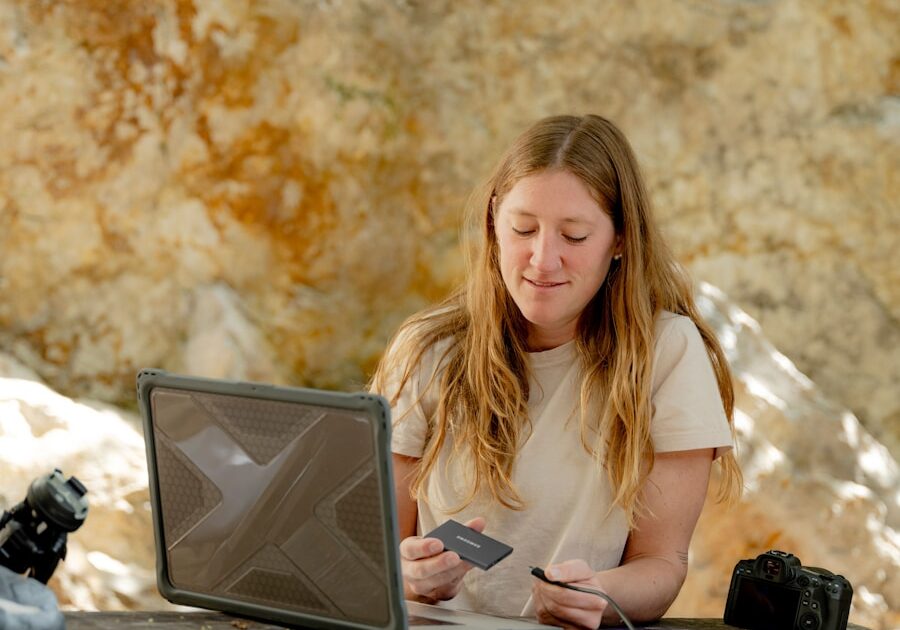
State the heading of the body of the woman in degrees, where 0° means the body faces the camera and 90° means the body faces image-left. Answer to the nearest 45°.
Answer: approximately 0°

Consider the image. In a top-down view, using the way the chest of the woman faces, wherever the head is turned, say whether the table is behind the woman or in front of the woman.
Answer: in front

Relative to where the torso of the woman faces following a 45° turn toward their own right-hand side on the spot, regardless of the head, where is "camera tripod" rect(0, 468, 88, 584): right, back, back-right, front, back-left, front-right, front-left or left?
front
